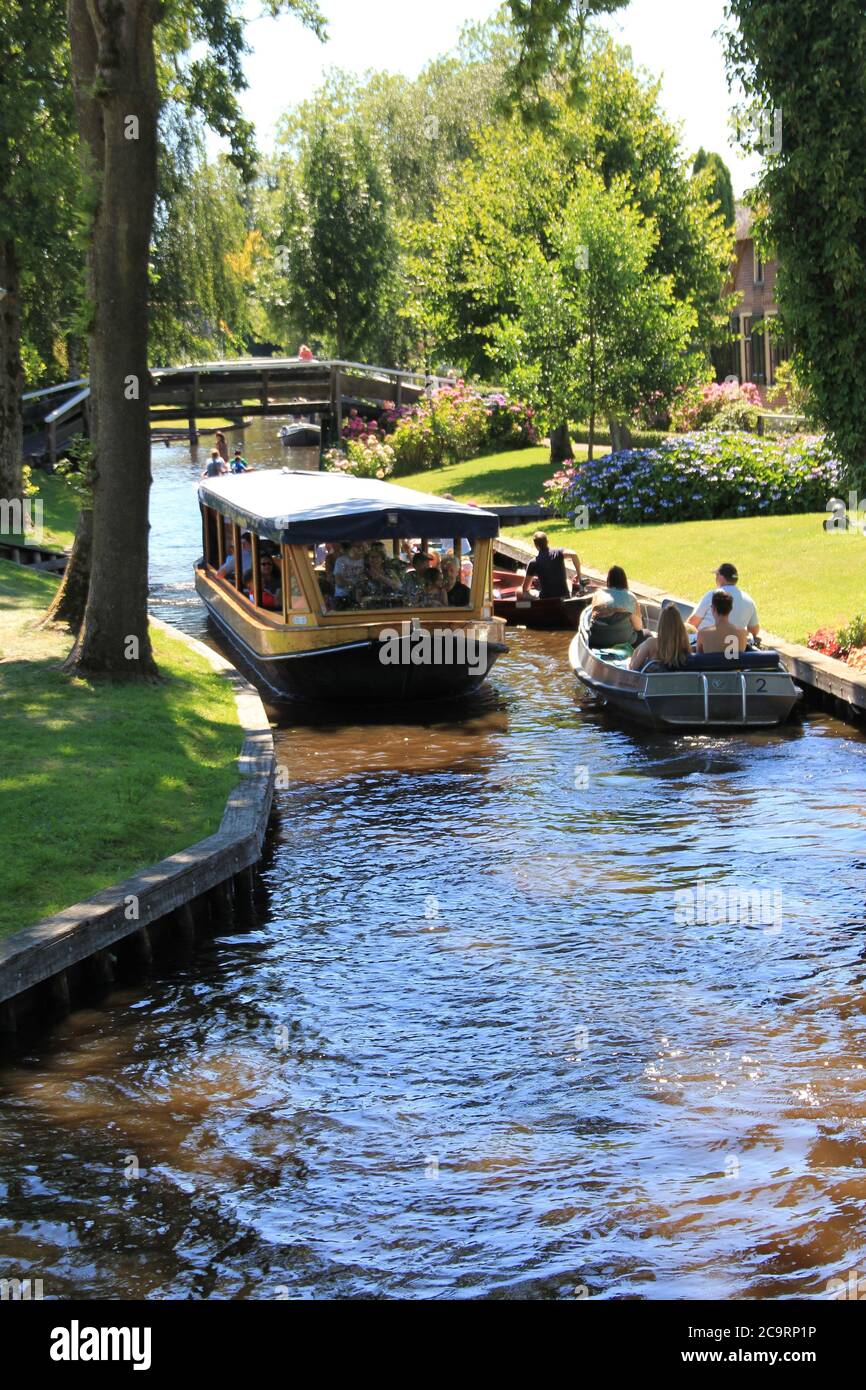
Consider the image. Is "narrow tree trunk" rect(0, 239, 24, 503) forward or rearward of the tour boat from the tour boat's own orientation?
rearward

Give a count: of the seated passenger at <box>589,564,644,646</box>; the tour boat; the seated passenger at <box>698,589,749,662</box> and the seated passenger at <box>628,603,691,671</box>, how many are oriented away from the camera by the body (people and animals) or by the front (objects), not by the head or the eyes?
3

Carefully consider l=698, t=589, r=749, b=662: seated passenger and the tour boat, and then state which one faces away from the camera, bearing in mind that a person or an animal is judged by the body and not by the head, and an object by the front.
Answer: the seated passenger

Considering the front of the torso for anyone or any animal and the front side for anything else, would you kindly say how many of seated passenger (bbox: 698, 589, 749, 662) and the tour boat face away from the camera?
1

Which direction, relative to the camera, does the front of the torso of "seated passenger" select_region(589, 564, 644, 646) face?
away from the camera

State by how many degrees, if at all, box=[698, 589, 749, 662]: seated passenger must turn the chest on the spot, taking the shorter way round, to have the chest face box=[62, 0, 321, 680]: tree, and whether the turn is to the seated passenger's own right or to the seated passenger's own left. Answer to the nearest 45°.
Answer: approximately 90° to the seated passenger's own left

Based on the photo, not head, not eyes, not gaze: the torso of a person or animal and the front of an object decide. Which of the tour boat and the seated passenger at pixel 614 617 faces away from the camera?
the seated passenger

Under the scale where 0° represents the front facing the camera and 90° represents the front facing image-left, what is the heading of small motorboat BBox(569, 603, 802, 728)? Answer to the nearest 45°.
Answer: approximately 135°

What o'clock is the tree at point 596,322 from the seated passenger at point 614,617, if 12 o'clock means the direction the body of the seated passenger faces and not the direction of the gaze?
The tree is roughly at 12 o'clock from the seated passenger.

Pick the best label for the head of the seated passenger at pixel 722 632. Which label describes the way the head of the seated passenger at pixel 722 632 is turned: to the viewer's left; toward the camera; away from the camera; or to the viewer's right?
away from the camera

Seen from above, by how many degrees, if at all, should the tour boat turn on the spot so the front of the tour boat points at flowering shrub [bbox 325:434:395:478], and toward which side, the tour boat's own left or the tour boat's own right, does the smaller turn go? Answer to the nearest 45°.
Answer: approximately 135° to the tour boat's own left

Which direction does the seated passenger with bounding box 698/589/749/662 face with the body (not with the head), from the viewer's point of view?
away from the camera

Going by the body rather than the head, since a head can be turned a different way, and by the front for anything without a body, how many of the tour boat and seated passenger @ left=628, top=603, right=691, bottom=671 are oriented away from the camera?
1

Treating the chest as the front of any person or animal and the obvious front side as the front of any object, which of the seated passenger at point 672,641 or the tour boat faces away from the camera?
the seated passenger
